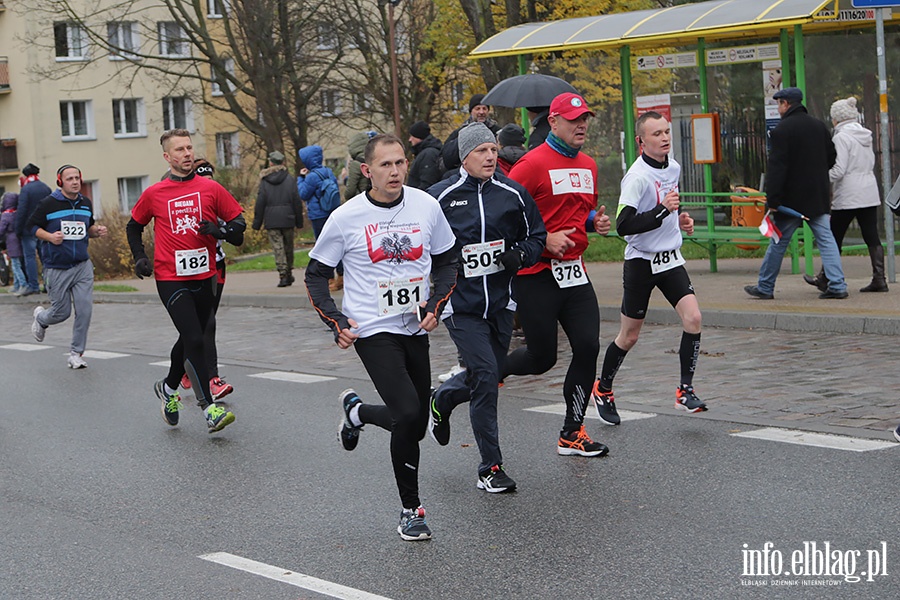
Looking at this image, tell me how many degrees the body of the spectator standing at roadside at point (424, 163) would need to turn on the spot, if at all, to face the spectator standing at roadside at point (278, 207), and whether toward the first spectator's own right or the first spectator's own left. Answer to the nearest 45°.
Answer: approximately 90° to the first spectator's own right

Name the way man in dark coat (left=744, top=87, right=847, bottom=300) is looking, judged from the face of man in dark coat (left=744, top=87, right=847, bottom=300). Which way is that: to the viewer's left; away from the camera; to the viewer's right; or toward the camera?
to the viewer's left

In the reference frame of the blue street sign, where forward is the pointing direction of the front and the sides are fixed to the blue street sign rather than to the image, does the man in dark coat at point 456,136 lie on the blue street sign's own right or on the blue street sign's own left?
on the blue street sign's own right
